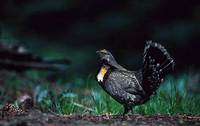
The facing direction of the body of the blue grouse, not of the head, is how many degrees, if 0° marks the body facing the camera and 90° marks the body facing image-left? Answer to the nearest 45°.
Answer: approximately 90°
